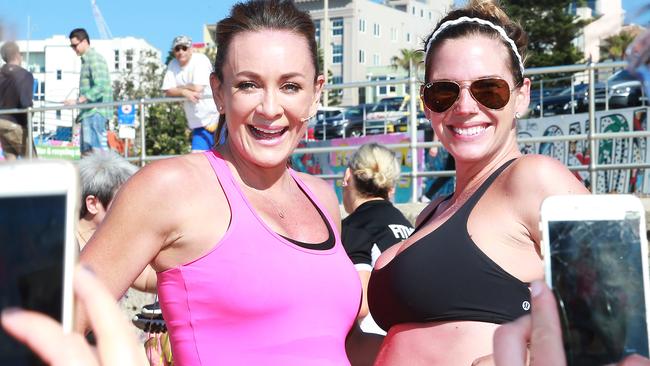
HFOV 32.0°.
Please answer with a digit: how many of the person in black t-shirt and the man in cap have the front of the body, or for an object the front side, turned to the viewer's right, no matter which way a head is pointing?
0

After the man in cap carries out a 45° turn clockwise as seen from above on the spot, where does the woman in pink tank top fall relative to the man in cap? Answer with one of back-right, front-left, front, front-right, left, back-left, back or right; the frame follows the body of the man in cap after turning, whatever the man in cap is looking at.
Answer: left

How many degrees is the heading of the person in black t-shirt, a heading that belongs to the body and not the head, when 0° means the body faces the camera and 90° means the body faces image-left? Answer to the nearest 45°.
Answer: approximately 135°

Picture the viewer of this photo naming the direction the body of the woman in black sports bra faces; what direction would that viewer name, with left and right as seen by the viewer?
facing the viewer and to the left of the viewer
